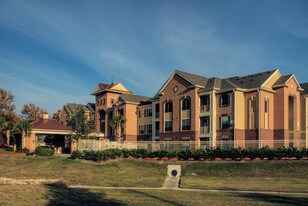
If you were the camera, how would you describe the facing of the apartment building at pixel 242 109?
facing the viewer and to the left of the viewer

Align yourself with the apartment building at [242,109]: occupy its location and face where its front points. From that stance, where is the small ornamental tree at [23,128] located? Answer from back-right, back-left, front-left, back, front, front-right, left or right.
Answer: front-right
